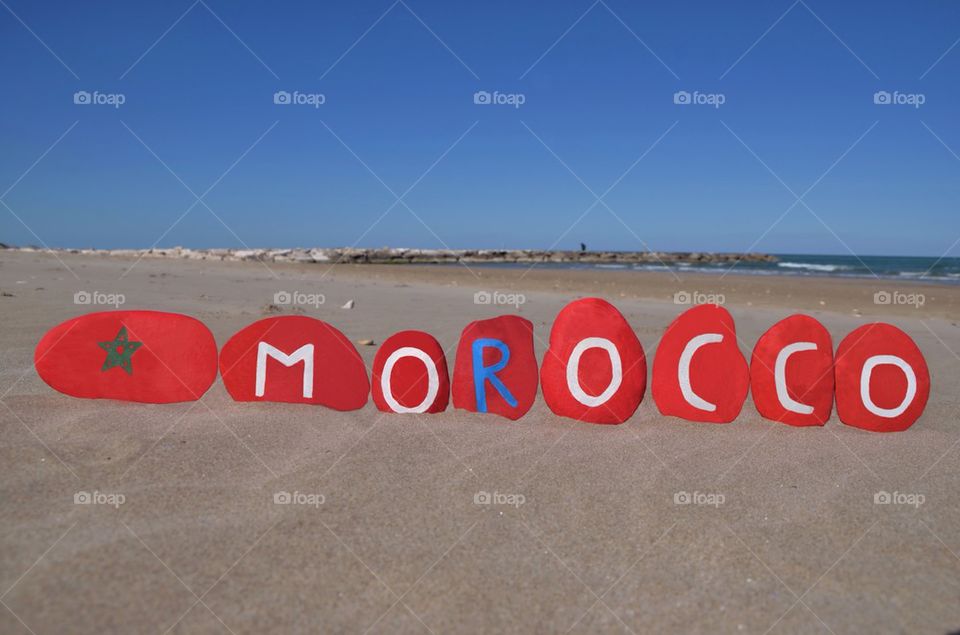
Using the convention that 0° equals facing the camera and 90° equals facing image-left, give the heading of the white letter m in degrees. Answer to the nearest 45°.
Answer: approximately 0°

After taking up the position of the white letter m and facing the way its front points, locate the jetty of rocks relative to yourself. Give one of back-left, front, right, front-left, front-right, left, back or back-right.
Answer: back

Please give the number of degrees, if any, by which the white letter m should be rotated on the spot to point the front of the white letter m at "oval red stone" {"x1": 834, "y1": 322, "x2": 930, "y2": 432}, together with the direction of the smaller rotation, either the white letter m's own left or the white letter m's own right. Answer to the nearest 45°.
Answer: approximately 90° to the white letter m's own left

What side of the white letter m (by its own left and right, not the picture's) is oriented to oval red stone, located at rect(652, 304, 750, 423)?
left
